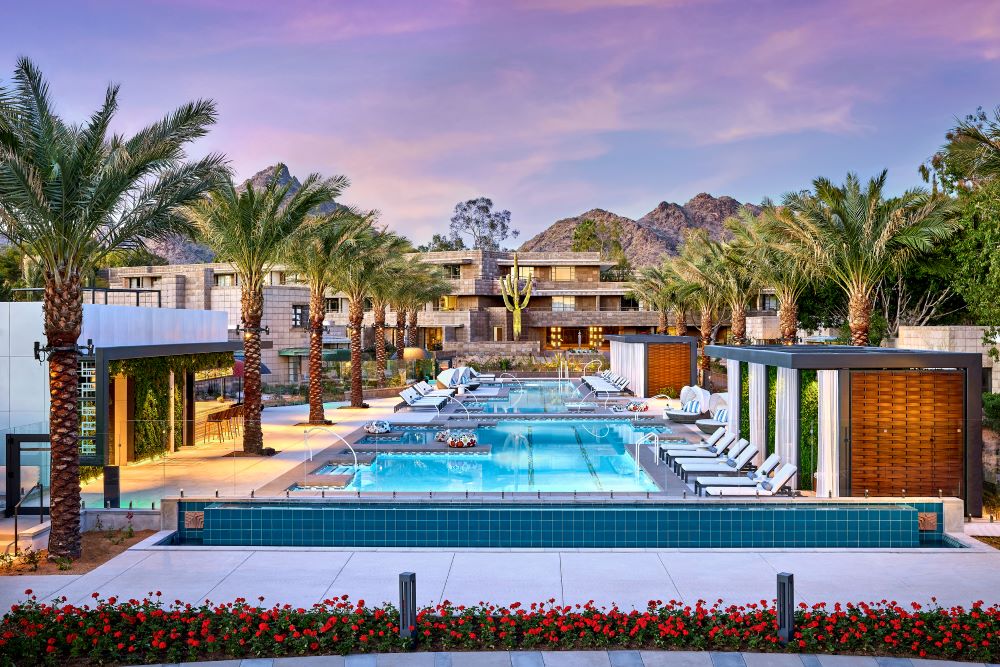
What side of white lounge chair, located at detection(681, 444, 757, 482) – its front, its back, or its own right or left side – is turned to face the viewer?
left

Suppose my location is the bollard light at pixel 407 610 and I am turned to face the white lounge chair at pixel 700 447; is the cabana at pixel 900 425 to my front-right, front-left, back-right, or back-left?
front-right

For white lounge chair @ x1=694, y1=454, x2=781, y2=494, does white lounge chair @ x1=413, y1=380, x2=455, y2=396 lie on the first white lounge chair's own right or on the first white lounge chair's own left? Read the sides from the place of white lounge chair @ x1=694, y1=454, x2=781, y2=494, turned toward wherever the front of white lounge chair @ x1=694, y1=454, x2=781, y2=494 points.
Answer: on the first white lounge chair's own right

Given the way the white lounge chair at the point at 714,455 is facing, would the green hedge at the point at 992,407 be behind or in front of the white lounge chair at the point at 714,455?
behind

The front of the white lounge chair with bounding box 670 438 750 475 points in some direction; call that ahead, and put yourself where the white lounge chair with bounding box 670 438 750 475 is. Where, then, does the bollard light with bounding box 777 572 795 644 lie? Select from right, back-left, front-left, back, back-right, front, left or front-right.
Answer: left

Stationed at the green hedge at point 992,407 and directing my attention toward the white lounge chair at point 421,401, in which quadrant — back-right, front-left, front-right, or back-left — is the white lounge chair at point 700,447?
front-left

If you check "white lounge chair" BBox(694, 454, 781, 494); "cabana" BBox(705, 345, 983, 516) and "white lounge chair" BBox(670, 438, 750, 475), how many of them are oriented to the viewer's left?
3

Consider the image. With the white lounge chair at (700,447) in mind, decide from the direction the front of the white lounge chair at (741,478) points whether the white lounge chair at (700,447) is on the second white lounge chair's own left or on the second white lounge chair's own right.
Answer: on the second white lounge chair's own right

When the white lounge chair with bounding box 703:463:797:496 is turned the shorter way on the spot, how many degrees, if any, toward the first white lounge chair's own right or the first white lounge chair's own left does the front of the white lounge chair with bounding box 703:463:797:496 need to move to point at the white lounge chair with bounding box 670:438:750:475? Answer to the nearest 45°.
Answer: approximately 90° to the first white lounge chair's own right

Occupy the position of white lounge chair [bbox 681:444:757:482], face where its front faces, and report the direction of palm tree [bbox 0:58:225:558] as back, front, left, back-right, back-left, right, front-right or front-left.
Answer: front-left

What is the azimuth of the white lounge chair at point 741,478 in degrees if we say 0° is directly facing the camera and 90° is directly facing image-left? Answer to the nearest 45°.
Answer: approximately 90°

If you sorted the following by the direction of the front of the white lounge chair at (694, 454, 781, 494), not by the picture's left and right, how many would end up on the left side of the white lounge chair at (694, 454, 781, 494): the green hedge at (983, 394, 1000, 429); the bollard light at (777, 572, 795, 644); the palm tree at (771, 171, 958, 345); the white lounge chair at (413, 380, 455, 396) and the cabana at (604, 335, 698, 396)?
1

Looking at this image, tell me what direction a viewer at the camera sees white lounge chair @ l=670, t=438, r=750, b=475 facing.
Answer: facing to the left of the viewer

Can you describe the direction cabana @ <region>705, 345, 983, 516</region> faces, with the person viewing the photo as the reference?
facing to the left of the viewer
